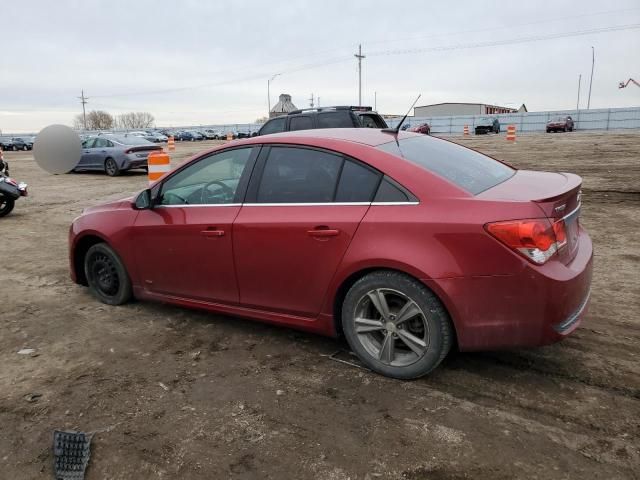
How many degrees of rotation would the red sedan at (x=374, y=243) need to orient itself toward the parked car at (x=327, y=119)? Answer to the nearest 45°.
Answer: approximately 45° to its right

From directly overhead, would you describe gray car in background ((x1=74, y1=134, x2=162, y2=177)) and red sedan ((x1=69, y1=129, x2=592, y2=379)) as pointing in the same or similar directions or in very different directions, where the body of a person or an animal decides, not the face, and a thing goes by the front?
same or similar directions

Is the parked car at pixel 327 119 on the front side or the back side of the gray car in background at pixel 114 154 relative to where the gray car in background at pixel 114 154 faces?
on the back side

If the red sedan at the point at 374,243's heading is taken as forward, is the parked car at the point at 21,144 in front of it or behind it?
in front

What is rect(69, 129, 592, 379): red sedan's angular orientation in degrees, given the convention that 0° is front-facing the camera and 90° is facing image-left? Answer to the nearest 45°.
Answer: approximately 135°

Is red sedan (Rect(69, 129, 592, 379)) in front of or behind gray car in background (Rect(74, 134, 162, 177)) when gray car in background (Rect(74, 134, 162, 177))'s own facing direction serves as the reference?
behind

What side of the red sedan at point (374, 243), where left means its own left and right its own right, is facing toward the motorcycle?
front

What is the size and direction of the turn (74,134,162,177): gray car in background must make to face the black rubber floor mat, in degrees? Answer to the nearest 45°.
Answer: approximately 135° to its left

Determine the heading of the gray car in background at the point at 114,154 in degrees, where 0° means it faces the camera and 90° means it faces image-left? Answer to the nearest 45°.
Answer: approximately 135°

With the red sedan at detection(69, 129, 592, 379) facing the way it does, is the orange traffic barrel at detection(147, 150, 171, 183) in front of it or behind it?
in front

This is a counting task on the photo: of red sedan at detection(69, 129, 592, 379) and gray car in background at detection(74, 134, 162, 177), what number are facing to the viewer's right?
0

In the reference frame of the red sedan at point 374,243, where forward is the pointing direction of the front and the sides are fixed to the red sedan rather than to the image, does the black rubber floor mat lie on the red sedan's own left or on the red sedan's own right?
on the red sedan's own left

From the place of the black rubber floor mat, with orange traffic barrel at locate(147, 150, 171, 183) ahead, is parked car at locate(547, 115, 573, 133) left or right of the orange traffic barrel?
right

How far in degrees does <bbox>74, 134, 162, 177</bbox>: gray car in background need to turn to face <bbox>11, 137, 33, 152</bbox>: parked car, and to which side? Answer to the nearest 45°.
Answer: approximately 45° to its right

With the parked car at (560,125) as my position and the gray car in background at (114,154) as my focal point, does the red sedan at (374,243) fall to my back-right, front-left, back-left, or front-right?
front-left
